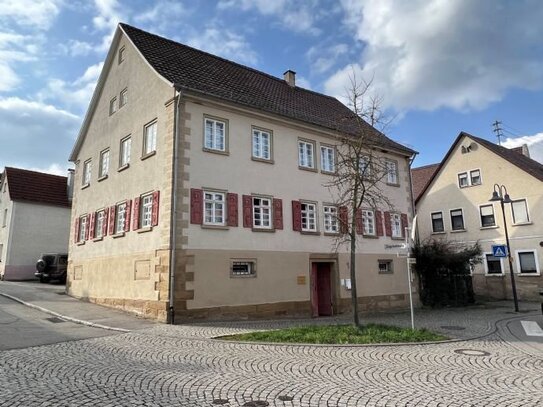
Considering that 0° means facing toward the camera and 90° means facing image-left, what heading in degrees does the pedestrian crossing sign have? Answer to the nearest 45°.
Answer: approximately 0°

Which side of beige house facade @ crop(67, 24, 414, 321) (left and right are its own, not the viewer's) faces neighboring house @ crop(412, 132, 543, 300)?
left

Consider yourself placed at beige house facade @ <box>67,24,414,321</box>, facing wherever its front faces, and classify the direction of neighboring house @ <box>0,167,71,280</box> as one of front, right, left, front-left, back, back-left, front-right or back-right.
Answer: back

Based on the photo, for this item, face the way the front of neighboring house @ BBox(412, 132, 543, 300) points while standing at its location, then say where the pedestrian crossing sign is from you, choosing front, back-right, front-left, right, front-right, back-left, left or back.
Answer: front-left

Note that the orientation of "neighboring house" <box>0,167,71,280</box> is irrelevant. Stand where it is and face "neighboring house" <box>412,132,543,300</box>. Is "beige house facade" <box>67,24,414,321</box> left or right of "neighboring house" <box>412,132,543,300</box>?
right

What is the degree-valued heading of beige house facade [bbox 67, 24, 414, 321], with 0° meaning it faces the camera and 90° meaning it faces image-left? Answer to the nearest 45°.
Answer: approximately 315°

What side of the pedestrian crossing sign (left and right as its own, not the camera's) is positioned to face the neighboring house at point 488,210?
back

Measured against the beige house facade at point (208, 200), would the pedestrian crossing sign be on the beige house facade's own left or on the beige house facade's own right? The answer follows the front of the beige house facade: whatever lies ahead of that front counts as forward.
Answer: on the beige house facade's own left

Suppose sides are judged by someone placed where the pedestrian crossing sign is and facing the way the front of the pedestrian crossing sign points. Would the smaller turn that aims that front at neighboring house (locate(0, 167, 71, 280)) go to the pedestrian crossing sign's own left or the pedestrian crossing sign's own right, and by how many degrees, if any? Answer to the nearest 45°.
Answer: approximately 90° to the pedestrian crossing sign's own right
